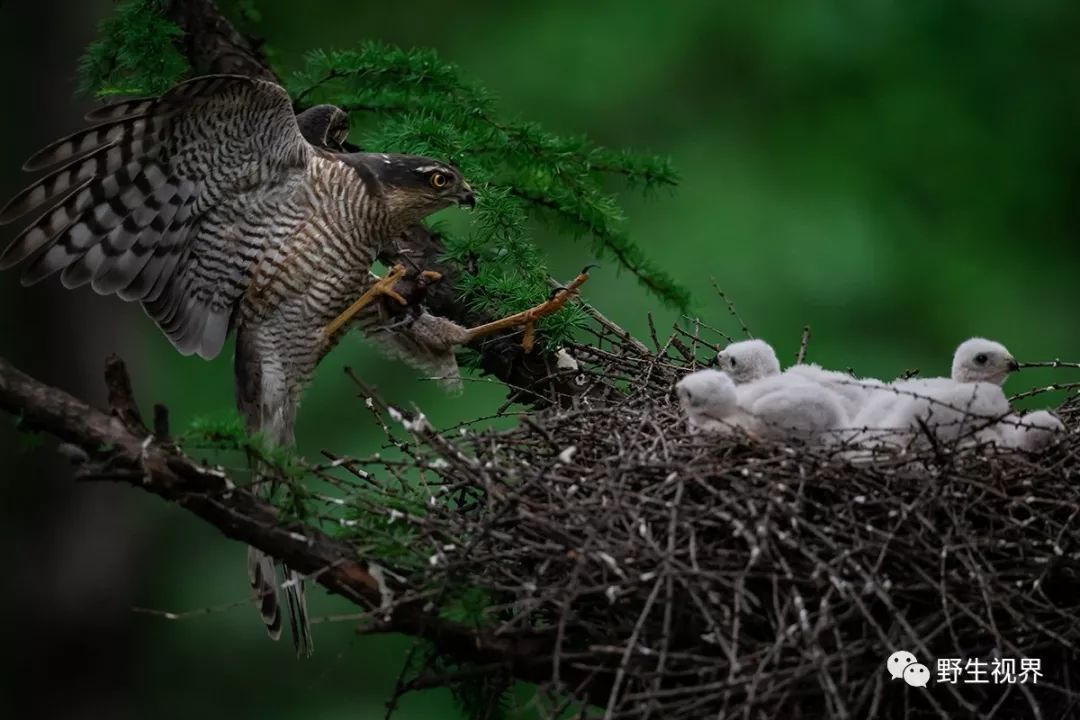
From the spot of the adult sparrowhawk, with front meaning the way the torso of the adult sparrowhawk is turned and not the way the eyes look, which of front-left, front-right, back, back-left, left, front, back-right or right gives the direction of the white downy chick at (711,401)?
front-right

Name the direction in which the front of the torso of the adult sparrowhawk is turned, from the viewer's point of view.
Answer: to the viewer's right

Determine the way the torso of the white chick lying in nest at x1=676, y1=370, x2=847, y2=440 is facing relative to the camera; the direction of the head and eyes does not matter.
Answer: to the viewer's left

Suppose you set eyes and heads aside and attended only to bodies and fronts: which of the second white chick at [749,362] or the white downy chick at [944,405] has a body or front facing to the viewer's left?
the second white chick

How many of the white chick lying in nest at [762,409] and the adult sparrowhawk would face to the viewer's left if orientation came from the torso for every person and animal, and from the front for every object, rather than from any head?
1

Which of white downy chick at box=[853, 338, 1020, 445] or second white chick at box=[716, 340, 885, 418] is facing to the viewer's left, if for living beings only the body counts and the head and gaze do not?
the second white chick

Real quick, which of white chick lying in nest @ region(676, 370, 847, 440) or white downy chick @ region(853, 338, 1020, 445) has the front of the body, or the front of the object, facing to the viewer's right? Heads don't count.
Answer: the white downy chick

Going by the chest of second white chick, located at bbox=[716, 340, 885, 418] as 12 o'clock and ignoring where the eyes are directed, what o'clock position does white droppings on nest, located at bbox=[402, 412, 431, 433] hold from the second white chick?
The white droppings on nest is roughly at 11 o'clock from the second white chick.

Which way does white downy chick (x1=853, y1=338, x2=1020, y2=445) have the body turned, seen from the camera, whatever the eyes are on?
to the viewer's right

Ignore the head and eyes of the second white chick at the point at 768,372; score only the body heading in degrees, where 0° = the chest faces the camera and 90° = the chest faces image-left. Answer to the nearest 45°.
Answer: approximately 90°

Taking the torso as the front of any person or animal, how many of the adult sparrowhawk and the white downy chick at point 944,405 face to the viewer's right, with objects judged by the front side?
2
